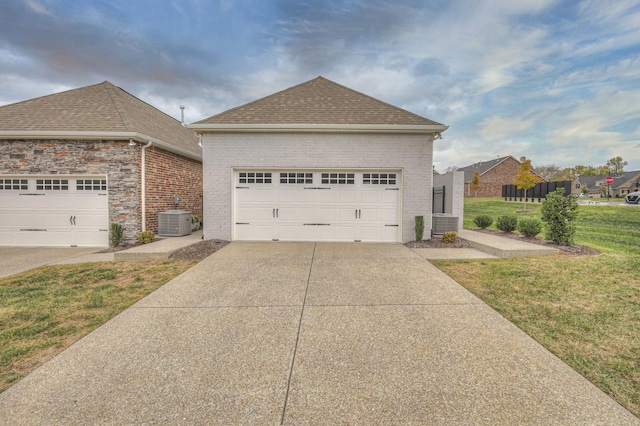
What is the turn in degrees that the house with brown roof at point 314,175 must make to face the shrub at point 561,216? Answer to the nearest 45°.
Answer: approximately 90° to its left

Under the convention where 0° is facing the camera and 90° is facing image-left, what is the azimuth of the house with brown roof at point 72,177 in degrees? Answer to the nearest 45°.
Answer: approximately 0°

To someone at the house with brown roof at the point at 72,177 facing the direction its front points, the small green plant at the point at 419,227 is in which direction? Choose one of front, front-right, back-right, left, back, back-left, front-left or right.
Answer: front-left

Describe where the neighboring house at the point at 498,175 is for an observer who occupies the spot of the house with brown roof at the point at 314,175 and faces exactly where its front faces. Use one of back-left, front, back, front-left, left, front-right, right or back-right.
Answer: back-left

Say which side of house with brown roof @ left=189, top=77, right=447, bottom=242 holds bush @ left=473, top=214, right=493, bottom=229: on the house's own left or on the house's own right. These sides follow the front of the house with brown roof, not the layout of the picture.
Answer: on the house's own left

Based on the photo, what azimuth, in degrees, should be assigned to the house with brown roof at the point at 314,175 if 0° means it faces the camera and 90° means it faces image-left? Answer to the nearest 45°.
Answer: approximately 0°

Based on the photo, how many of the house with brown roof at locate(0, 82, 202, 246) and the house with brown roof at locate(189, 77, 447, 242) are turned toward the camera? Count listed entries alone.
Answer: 2

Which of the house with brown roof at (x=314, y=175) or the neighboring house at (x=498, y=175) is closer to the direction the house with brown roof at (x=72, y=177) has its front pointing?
the house with brown roof

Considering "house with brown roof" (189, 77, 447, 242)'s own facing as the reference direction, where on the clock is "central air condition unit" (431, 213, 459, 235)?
The central air condition unit is roughly at 9 o'clock from the house with brown roof.

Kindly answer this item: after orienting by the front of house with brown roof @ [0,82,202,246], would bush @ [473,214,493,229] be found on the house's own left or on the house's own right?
on the house's own left

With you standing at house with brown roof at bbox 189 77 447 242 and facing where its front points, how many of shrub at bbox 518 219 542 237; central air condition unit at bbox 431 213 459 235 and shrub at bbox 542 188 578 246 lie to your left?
3

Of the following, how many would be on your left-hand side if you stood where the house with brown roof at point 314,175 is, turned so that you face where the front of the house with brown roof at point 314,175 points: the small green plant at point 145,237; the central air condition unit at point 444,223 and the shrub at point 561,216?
2

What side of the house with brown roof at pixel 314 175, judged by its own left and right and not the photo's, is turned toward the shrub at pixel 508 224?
left
